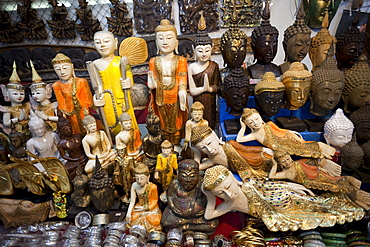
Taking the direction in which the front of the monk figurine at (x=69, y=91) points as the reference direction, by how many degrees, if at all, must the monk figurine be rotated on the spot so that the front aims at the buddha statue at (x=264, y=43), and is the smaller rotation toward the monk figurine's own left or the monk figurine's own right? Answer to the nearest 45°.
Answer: approximately 90° to the monk figurine's own left

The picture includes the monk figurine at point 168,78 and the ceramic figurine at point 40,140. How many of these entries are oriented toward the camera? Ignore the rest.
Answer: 2

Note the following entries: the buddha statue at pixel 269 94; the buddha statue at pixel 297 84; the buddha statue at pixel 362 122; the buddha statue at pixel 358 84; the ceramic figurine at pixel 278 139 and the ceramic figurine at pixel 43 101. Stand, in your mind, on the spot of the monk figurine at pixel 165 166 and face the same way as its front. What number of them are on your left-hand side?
5
